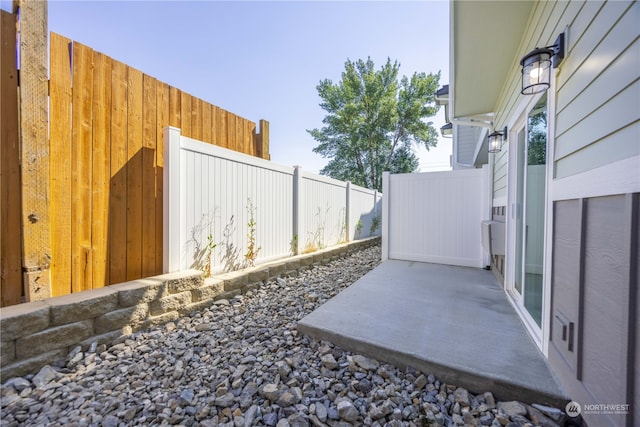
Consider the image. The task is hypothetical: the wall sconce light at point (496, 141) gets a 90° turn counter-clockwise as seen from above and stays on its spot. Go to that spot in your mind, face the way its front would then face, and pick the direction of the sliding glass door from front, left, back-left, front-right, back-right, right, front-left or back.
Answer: front

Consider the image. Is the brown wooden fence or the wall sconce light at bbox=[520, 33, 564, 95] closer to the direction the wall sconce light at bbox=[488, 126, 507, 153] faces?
the brown wooden fence

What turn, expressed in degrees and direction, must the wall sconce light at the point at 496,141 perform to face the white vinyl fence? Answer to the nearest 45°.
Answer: approximately 45° to its left

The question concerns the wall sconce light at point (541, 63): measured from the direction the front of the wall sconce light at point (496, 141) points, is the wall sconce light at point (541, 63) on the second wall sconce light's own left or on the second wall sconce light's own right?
on the second wall sconce light's own left

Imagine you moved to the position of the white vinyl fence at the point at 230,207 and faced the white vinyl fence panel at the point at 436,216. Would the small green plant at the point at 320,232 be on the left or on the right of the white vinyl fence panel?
left

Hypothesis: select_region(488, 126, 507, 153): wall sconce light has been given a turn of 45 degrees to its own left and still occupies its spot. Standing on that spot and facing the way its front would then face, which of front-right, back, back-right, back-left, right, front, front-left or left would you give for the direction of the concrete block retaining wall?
front

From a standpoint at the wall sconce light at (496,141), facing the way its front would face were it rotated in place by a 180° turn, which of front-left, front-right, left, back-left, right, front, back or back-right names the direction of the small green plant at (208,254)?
back-right

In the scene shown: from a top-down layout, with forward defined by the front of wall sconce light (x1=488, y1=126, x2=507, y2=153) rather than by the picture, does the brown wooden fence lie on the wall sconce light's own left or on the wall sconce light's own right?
on the wall sconce light's own left

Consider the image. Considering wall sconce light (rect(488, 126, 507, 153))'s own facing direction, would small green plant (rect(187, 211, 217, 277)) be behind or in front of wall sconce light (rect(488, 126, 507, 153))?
in front

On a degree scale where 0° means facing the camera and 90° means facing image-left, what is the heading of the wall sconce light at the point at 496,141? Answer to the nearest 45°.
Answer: approximately 90°

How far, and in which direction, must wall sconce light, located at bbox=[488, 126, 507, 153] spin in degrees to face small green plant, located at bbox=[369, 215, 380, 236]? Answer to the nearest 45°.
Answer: approximately 45° to its right

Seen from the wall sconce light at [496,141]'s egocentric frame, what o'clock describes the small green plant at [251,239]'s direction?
The small green plant is roughly at 11 o'clock from the wall sconce light.

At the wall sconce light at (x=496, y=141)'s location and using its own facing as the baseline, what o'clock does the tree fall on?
The tree is roughly at 2 o'clock from the wall sconce light.

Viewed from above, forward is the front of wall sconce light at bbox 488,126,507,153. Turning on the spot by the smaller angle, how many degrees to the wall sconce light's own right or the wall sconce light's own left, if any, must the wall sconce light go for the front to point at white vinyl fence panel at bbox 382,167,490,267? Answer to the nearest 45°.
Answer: approximately 45° to the wall sconce light's own right
